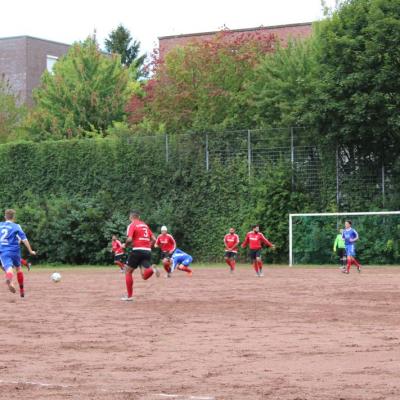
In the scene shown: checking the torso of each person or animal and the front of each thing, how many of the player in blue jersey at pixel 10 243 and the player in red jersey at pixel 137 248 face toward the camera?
0

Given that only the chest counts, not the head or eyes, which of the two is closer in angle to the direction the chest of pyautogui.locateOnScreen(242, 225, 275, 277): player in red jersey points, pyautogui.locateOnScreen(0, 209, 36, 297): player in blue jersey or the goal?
the player in blue jersey

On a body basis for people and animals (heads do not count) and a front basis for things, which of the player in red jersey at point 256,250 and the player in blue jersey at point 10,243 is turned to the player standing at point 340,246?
the player in blue jersey

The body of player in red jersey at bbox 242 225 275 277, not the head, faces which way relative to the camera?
toward the camera

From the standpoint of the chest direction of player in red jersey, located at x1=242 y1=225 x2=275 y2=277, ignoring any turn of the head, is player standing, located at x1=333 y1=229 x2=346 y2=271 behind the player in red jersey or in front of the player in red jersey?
behind

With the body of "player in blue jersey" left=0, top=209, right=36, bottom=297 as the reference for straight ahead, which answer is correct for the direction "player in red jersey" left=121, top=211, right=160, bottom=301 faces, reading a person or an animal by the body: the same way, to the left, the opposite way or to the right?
to the left

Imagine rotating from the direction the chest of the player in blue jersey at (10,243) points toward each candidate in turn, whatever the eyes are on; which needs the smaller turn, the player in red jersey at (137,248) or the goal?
the goal

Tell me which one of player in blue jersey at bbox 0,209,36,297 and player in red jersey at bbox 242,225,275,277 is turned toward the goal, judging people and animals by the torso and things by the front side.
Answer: the player in blue jersey

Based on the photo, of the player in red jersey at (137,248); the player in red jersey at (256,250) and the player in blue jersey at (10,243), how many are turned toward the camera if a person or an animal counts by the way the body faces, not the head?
1

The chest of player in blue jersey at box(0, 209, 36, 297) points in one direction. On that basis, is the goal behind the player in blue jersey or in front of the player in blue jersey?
in front

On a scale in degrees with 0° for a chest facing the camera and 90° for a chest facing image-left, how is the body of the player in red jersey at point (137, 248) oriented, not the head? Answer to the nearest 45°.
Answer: approximately 135°

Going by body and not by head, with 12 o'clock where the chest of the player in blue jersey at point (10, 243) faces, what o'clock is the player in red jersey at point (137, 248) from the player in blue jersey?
The player in red jersey is roughly at 2 o'clock from the player in blue jersey.

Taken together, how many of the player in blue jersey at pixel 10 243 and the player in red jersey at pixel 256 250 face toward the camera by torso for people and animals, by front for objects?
1

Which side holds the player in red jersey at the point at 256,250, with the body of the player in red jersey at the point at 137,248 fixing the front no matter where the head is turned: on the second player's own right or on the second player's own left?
on the second player's own right

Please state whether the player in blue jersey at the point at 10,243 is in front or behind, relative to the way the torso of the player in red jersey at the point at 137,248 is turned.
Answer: in front

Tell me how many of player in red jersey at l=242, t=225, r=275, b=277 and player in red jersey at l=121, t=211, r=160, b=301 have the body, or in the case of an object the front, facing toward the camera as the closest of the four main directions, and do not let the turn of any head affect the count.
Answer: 1

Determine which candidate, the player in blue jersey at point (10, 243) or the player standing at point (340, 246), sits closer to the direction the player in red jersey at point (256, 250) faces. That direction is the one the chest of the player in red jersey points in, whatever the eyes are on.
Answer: the player in blue jersey

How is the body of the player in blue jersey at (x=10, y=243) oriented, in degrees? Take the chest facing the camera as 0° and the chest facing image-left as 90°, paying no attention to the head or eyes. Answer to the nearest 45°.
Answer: approximately 225°

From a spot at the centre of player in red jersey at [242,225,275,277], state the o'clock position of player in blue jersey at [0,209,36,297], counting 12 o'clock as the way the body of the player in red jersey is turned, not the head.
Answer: The player in blue jersey is roughly at 1 o'clock from the player in red jersey.
